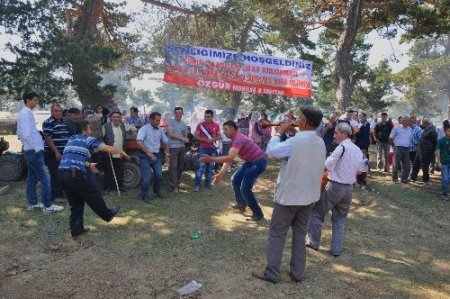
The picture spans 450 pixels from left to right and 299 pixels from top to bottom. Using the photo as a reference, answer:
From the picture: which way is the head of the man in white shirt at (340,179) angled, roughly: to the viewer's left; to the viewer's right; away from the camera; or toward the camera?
to the viewer's left

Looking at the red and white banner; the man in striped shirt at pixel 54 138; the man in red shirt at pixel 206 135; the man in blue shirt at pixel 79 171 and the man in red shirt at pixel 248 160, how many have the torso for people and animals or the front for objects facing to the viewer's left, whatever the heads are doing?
1

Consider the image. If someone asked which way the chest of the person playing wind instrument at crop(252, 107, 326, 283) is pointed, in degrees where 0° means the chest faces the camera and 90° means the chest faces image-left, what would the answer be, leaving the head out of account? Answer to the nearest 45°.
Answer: approximately 135°

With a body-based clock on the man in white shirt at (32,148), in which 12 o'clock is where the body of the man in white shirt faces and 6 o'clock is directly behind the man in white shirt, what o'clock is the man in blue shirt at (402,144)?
The man in blue shirt is roughly at 12 o'clock from the man in white shirt.

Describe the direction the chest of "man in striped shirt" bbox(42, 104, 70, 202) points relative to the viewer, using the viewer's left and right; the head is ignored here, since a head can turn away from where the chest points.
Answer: facing the viewer and to the right of the viewer

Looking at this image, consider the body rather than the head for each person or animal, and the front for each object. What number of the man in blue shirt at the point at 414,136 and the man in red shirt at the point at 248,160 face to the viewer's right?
0

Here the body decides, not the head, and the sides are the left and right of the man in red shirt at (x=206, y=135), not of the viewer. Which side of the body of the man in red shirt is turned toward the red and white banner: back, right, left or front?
back

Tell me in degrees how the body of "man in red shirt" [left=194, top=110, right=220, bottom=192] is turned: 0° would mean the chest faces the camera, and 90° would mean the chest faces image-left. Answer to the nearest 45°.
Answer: approximately 0°

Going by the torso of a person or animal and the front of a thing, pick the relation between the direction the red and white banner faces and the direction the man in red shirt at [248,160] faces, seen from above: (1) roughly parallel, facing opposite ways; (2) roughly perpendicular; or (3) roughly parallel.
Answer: roughly perpendicular

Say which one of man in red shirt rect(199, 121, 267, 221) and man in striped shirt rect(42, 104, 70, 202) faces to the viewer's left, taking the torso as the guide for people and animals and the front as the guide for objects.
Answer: the man in red shirt

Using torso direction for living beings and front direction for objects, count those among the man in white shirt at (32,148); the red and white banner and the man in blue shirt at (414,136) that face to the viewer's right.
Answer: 1

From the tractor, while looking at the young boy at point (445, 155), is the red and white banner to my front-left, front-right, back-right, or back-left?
front-left

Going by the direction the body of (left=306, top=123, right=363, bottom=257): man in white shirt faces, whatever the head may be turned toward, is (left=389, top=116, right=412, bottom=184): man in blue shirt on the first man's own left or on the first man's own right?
on the first man's own right

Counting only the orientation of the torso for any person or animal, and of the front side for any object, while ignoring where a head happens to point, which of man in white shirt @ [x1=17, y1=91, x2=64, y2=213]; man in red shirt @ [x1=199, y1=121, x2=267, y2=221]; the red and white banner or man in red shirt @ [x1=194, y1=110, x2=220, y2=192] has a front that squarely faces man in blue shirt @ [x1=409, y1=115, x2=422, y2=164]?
the man in white shirt

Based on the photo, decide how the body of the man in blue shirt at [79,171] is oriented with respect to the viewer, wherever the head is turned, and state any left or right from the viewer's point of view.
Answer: facing away from the viewer and to the right of the viewer

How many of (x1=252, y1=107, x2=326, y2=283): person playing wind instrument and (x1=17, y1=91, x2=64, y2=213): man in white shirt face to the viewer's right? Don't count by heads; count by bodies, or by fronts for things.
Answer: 1

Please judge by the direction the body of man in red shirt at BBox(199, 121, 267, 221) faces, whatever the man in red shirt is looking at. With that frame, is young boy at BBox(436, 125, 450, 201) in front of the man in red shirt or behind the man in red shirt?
behind

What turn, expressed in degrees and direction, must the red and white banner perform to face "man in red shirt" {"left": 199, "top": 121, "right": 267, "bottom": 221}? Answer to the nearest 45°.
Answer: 0° — it already faces them
